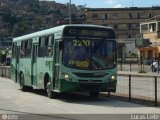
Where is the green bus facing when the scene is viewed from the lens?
facing the viewer and to the right of the viewer
